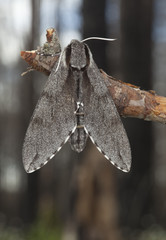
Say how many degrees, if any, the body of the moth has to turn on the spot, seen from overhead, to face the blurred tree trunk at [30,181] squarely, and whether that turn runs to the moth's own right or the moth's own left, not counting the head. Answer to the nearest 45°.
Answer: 0° — it already faces it

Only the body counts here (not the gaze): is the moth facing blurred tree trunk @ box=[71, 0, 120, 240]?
yes

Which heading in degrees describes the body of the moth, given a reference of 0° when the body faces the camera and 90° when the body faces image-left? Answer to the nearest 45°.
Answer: approximately 180°
